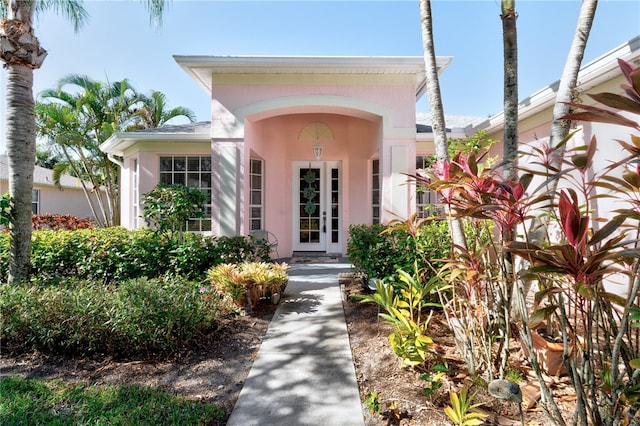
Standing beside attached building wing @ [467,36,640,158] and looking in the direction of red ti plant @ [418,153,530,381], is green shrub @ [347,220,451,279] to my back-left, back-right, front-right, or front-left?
front-right

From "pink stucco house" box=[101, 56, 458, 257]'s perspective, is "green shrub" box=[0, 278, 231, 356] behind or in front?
in front

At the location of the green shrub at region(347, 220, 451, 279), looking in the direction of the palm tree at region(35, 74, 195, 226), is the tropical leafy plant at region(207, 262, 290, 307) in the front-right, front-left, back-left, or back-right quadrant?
front-left

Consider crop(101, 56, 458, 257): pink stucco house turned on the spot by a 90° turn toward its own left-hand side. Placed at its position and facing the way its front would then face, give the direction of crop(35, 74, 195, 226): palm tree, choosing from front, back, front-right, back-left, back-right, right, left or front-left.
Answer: back-left

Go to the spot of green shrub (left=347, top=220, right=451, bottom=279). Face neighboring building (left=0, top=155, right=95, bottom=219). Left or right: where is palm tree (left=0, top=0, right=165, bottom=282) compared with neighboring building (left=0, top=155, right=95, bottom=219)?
left

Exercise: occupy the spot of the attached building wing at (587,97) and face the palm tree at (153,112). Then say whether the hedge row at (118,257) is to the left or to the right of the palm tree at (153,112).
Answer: left

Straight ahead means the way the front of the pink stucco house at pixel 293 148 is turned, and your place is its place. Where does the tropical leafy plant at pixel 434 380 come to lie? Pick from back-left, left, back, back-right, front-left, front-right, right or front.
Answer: front

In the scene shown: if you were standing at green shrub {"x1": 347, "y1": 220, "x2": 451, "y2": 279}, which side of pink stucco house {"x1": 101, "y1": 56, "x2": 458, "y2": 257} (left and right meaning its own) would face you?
front

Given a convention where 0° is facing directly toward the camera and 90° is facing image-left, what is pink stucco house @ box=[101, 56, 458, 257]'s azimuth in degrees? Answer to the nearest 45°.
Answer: approximately 0°

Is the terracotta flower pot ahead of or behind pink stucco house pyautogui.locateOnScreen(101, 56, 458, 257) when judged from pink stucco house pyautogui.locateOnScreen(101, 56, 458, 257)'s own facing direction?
ahead

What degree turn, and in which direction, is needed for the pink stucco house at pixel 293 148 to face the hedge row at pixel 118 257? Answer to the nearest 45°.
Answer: approximately 45° to its right

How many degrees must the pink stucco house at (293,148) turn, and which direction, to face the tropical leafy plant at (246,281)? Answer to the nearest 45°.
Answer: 0° — it already faces it

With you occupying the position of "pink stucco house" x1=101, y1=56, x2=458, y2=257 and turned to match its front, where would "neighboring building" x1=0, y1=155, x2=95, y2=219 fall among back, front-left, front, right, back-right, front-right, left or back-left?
back-right
